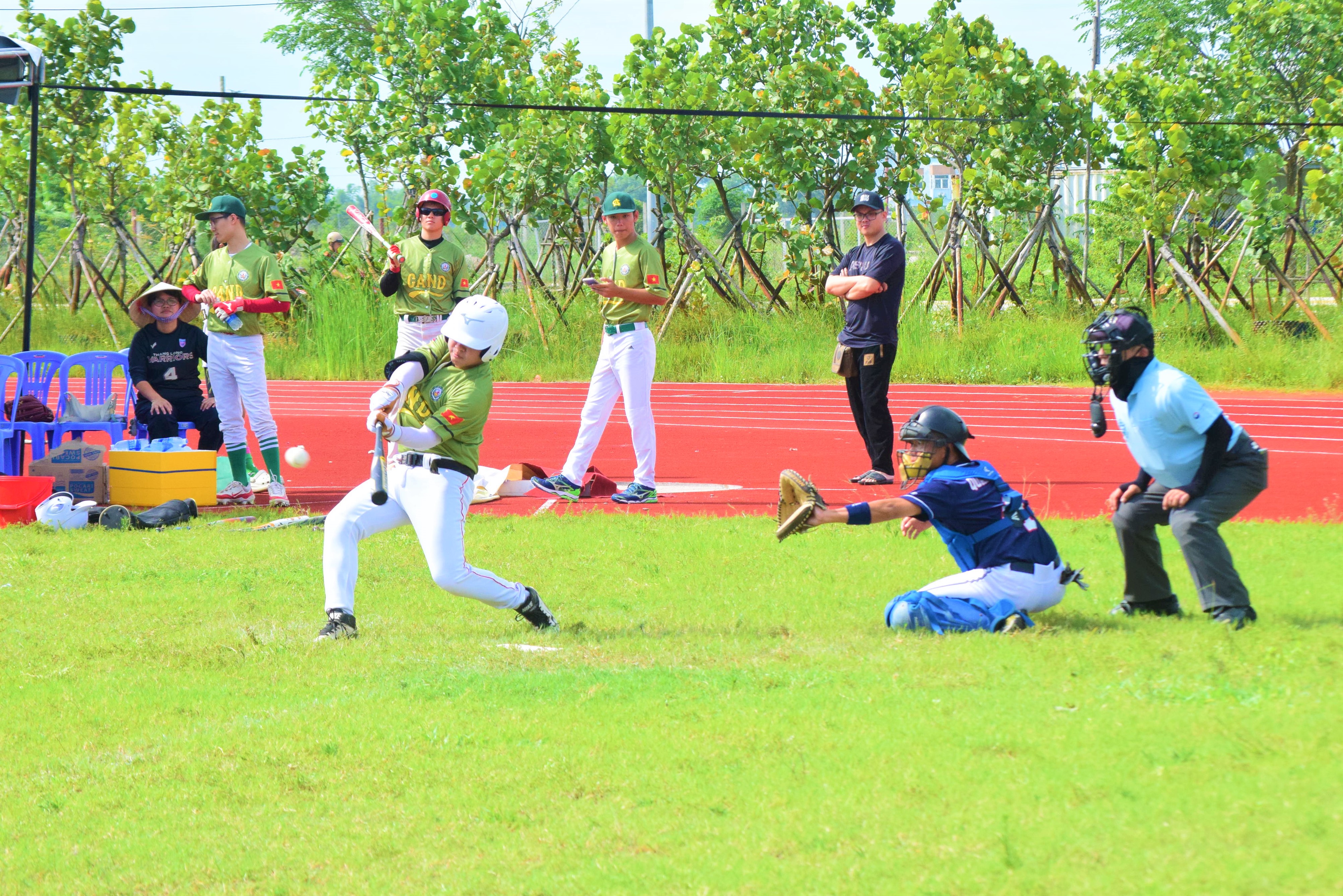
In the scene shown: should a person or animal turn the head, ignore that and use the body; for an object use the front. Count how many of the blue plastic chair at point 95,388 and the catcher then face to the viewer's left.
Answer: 1

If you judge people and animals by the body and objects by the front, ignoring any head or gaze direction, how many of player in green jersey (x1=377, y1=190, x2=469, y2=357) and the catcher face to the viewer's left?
1

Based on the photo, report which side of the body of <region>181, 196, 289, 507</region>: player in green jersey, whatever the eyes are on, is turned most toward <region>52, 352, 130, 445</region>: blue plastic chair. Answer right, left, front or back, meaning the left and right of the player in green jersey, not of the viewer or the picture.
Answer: right

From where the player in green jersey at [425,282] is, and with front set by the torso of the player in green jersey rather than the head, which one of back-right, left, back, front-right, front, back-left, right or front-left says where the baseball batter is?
front

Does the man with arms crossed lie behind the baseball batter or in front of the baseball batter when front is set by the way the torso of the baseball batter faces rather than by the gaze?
behind

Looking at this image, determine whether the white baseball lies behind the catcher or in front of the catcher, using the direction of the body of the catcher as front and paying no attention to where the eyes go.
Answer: in front

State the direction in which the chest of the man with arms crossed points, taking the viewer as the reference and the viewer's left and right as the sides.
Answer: facing the viewer and to the left of the viewer

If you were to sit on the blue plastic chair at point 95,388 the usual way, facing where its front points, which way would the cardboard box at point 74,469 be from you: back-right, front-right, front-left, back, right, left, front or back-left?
front

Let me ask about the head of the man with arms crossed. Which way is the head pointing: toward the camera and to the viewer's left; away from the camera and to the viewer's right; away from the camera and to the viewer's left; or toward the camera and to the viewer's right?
toward the camera and to the viewer's left

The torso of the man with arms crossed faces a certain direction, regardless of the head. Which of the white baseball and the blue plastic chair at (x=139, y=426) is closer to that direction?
the white baseball
